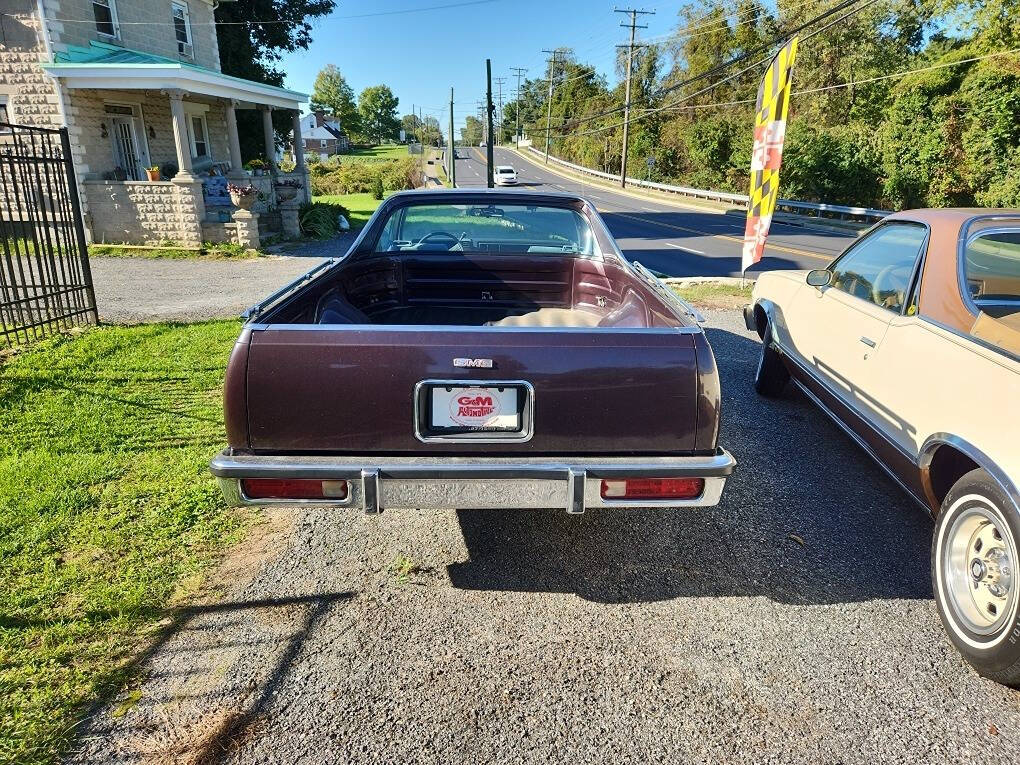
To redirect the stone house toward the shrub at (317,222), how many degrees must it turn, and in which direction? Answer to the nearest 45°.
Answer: approximately 45° to its left

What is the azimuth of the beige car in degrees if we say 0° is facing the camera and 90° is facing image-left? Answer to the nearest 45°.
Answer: approximately 135°

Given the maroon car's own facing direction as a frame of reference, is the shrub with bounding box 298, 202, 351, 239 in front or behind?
in front

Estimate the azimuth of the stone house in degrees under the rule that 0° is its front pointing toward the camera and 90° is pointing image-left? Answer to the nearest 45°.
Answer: approximately 315°

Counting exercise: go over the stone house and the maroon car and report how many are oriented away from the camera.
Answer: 1

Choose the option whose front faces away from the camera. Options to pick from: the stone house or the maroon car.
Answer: the maroon car

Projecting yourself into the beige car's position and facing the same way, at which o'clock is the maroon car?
The maroon car is roughly at 9 o'clock from the beige car.

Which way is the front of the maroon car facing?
away from the camera
